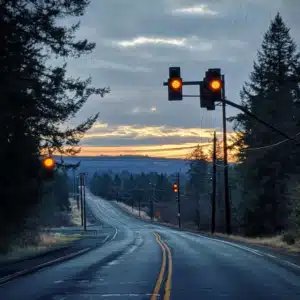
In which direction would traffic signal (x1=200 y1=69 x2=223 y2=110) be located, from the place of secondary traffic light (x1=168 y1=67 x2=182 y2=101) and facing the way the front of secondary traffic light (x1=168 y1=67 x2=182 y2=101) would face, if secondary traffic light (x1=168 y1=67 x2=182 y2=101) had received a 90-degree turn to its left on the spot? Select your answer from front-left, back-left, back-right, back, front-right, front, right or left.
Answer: front

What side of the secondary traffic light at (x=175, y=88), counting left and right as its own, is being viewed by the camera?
front
